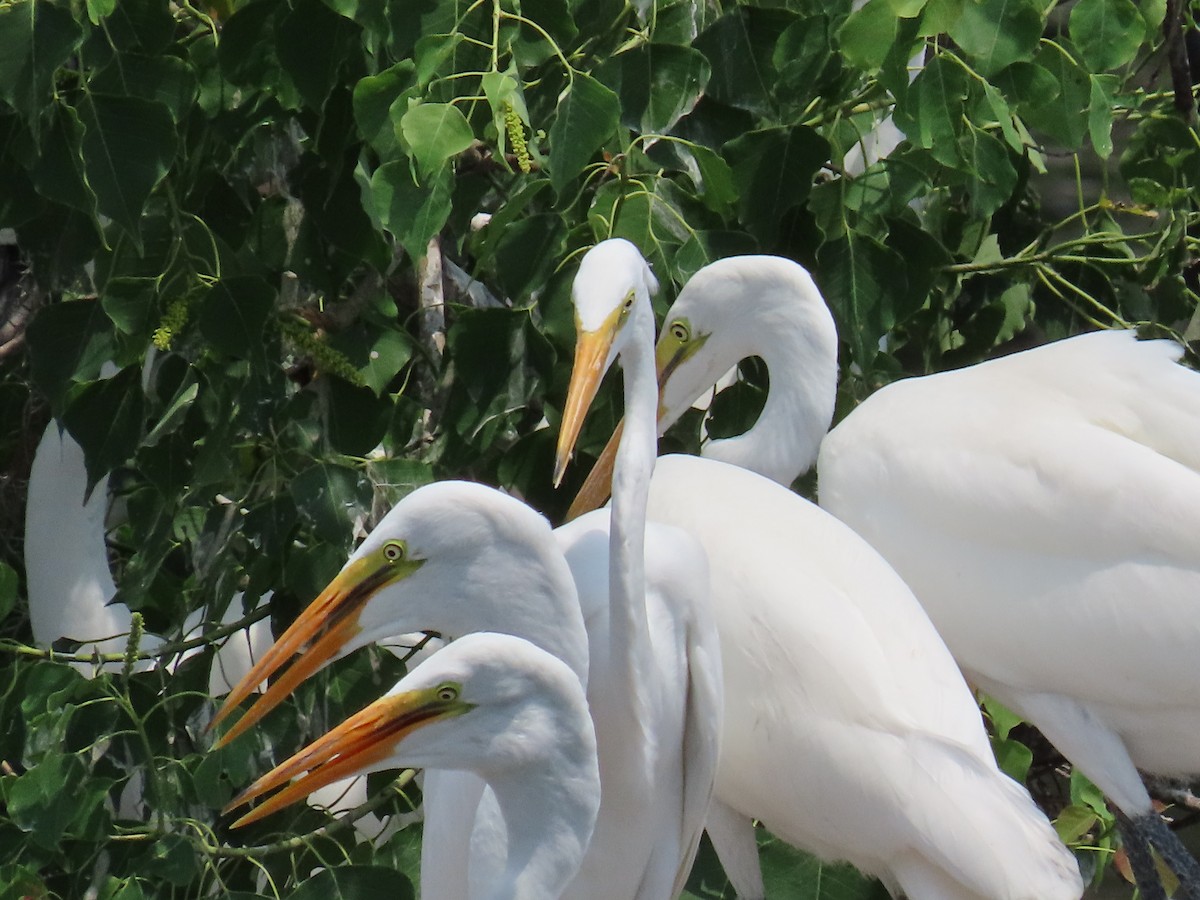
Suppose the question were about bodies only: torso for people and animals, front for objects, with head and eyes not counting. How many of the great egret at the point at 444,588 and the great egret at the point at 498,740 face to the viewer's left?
2

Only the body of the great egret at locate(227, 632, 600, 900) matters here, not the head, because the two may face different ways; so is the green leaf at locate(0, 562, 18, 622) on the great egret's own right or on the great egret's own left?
on the great egret's own right

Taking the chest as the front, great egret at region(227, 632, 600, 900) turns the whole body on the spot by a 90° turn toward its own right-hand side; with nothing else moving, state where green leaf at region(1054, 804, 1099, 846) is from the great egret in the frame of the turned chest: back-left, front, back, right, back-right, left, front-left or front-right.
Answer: front-right

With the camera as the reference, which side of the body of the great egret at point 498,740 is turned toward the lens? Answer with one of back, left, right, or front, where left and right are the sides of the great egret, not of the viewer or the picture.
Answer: left

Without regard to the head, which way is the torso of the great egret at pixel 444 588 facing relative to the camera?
to the viewer's left

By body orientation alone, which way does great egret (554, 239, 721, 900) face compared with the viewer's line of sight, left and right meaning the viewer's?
facing the viewer and to the left of the viewer

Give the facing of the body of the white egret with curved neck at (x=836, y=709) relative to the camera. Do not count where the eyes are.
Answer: to the viewer's left
